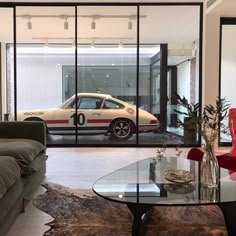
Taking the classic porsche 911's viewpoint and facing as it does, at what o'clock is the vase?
The vase is roughly at 9 o'clock from the classic porsche 911.

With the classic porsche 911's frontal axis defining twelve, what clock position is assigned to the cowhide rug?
The cowhide rug is roughly at 9 o'clock from the classic porsche 911.

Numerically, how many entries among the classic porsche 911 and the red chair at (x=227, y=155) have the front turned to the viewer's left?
2

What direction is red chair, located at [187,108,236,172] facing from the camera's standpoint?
to the viewer's left

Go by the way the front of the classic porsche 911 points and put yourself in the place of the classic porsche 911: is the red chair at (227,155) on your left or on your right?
on your left

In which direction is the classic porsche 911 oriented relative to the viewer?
to the viewer's left

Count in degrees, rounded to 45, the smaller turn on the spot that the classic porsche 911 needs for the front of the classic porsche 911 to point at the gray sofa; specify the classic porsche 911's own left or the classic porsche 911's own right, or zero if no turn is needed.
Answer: approximately 90° to the classic porsche 911's own left
